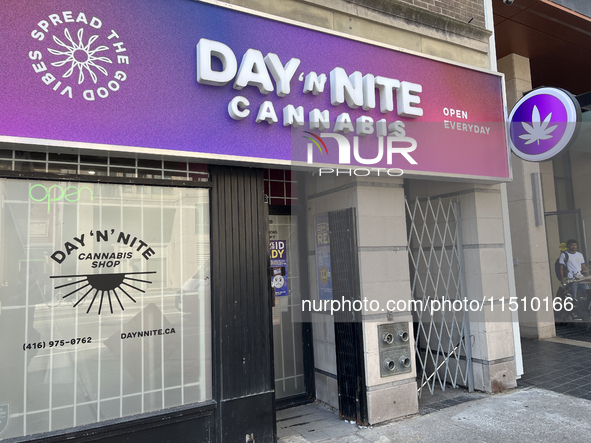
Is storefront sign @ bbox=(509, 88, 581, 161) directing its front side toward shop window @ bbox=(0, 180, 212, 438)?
yes

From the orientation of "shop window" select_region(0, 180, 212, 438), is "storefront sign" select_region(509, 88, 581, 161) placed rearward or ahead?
ahead

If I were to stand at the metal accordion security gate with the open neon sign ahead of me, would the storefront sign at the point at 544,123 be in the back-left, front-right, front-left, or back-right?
back-left

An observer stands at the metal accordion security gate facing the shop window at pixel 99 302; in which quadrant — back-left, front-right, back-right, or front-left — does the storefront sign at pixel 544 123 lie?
back-left

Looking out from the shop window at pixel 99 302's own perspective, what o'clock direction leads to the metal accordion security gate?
The metal accordion security gate is roughly at 10 o'clock from the shop window.

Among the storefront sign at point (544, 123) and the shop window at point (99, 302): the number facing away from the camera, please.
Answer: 0

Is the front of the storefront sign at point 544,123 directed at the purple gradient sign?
yes

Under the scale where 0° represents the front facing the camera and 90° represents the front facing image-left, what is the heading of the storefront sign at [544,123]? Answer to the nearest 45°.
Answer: approximately 45°

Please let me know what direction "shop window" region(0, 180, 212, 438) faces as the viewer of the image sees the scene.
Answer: facing the viewer and to the right of the viewer
